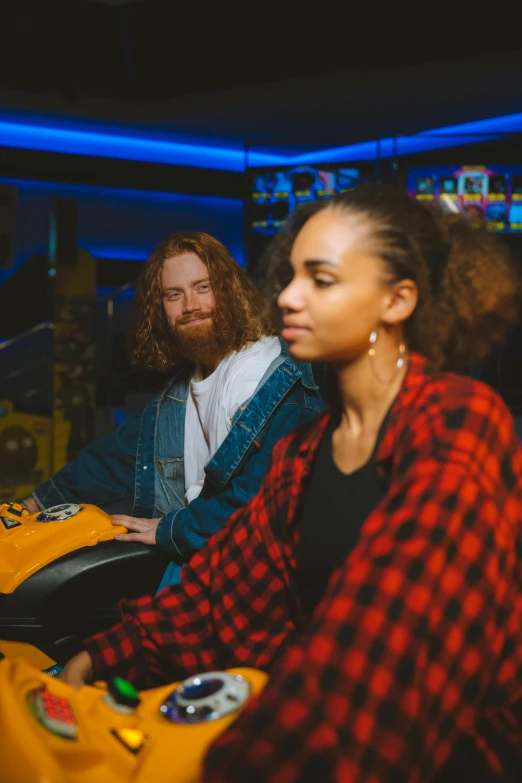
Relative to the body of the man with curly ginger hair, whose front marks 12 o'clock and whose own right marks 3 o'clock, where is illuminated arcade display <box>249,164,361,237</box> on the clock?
The illuminated arcade display is roughly at 5 o'clock from the man with curly ginger hair.

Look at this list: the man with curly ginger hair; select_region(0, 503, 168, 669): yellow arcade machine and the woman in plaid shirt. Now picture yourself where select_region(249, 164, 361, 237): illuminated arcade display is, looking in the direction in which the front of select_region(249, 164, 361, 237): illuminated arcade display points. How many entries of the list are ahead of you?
3

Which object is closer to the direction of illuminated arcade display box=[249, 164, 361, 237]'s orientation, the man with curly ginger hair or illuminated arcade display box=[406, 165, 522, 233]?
the man with curly ginger hair

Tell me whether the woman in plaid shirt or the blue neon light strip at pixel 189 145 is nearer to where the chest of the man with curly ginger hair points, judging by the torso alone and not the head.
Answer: the woman in plaid shirt

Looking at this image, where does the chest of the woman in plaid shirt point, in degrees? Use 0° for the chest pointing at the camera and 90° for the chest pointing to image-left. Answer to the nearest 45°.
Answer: approximately 45°

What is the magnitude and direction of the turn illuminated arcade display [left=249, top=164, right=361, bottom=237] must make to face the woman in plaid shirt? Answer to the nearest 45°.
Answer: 0° — it already faces them

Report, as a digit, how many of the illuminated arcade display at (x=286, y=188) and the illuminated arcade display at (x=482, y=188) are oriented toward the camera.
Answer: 2

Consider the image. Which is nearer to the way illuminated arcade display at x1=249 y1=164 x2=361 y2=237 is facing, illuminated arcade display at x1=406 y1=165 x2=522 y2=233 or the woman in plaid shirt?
the woman in plaid shirt

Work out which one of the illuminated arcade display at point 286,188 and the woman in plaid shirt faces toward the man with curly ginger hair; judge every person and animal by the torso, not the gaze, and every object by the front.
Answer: the illuminated arcade display
